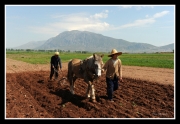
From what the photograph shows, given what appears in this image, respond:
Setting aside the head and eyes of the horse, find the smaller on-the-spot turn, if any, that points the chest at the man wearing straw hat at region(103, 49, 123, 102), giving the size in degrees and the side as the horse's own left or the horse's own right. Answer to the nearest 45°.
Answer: approximately 45° to the horse's own left

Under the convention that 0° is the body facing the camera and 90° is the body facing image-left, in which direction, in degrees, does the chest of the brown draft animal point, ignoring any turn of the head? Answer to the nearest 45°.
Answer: approximately 315°
